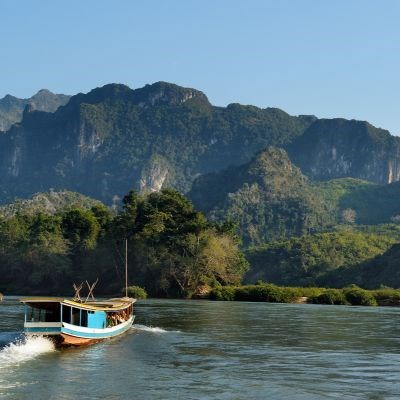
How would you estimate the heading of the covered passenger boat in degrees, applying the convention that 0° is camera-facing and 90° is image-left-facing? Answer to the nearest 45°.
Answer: approximately 225°
